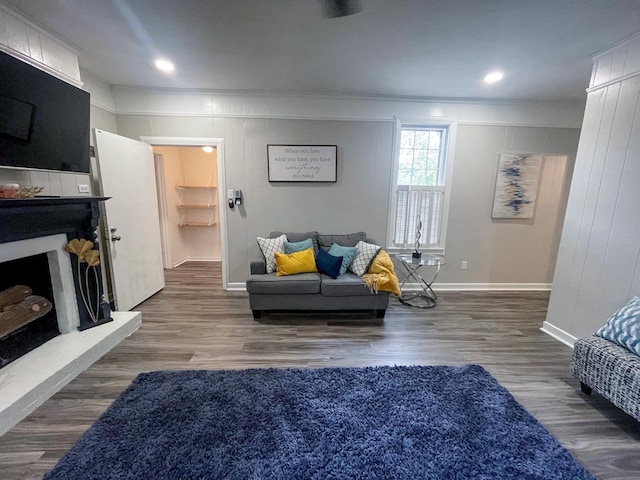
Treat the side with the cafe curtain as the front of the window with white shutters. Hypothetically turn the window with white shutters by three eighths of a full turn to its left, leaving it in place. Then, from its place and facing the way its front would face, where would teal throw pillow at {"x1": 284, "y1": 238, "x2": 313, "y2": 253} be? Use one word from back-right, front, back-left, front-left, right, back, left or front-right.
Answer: back

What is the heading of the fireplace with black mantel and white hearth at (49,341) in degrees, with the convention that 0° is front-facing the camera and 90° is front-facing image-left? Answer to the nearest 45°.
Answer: approximately 315°

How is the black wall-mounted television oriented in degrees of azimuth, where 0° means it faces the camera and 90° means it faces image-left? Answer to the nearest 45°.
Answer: approximately 315°

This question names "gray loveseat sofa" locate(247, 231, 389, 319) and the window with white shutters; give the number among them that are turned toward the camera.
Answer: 2

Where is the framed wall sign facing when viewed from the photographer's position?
facing the viewer

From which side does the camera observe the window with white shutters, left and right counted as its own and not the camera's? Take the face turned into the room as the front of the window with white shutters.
front

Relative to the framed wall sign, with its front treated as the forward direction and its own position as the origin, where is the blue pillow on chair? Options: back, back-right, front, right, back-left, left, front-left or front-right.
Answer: front-left

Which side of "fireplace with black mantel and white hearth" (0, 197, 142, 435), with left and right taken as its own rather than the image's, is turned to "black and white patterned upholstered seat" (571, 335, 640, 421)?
front

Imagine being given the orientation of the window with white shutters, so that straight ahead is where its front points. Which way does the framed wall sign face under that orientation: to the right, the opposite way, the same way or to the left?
the same way

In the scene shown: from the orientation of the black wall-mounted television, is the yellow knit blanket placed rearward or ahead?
ahead

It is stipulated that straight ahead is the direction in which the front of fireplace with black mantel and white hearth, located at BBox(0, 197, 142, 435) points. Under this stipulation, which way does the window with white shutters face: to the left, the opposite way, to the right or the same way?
to the right

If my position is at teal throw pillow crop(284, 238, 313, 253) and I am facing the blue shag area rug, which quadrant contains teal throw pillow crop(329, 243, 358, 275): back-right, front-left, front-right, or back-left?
front-left

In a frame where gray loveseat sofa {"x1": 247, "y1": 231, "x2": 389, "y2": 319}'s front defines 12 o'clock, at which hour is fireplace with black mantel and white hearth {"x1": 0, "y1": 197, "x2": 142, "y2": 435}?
The fireplace with black mantel and white hearth is roughly at 2 o'clock from the gray loveseat sofa.

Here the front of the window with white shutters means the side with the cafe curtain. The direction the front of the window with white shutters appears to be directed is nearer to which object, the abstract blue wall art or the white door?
the white door

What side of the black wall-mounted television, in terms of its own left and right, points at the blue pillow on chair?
front

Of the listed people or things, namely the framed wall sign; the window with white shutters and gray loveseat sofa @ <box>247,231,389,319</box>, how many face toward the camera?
3

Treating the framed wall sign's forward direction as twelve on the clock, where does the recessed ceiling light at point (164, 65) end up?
The recessed ceiling light is roughly at 2 o'clock from the framed wall sign.

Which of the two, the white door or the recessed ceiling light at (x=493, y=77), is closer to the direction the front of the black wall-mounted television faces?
the recessed ceiling light
